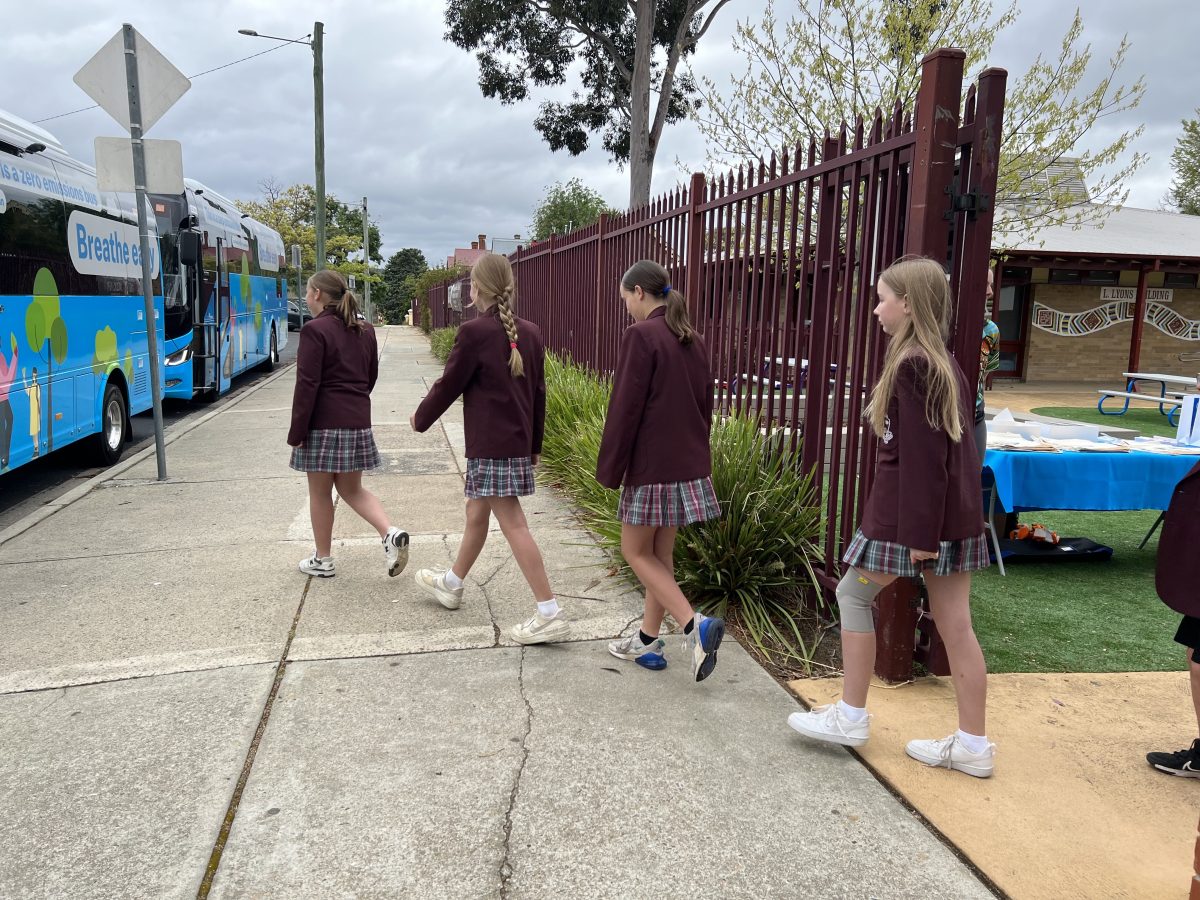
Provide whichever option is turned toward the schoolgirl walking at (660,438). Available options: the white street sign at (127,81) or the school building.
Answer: the school building

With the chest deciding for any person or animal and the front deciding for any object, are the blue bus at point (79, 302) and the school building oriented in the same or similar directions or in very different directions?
same or similar directions

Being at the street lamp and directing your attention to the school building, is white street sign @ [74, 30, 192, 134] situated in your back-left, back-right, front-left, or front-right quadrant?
front-right

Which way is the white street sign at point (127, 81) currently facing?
away from the camera

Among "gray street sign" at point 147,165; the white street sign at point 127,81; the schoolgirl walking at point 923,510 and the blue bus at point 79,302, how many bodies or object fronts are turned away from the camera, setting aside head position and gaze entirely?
2

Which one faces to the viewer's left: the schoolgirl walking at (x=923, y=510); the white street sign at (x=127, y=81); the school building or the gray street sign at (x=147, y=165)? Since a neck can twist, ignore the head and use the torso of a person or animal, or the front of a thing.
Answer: the schoolgirl walking

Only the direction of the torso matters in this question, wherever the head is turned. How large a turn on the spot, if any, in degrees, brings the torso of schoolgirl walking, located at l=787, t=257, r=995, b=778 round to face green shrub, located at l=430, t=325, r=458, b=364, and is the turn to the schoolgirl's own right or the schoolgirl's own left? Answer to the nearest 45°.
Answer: approximately 45° to the schoolgirl's own right

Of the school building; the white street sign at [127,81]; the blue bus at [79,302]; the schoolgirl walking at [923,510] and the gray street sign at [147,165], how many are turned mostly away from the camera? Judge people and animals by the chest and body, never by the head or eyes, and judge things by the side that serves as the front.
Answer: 2

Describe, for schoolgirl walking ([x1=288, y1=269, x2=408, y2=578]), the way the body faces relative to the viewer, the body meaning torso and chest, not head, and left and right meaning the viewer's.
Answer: facing away from the viewer and to the left of the viewer

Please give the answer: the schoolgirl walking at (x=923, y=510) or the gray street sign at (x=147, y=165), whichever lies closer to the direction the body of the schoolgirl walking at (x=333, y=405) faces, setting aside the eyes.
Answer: the gray street sign

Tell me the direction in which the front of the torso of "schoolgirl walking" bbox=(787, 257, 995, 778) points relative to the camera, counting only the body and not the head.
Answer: to the viewer's left

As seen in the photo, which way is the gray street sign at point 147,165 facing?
away from the camera

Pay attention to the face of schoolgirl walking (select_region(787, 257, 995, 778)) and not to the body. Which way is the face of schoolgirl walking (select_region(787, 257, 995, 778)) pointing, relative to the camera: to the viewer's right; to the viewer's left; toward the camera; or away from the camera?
to the viewer's left

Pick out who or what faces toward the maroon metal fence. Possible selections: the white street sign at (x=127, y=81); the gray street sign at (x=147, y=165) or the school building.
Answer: the school building

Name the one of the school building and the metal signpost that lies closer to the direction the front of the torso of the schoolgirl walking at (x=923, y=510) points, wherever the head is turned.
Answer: the metal signpost

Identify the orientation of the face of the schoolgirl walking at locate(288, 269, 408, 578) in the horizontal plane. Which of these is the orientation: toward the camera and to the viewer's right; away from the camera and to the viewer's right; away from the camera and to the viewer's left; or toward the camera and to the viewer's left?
away from the camera and to the viewer's left

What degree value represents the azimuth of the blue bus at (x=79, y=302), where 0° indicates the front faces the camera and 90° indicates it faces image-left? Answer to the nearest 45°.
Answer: approximately 45°

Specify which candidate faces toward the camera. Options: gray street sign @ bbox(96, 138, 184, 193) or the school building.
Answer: the school building
